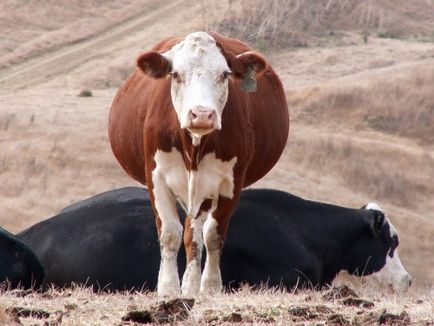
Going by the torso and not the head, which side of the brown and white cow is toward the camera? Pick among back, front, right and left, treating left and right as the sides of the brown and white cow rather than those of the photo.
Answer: front

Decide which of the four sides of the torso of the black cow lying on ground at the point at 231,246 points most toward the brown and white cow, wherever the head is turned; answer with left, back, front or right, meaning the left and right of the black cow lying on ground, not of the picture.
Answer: right

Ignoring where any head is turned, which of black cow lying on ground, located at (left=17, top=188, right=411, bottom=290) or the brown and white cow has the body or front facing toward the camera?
the brown and white cow

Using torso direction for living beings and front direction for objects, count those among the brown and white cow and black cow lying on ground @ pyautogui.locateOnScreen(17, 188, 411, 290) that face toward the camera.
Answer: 1

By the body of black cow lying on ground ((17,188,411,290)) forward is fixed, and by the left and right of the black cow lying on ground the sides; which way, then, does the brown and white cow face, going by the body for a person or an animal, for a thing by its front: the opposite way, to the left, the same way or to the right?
to the right

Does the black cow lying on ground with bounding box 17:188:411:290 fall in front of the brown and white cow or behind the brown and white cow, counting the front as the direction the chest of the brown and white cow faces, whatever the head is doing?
behind

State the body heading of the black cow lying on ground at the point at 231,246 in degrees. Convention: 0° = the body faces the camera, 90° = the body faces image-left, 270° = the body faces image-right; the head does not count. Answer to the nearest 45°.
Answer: approximately 270°
